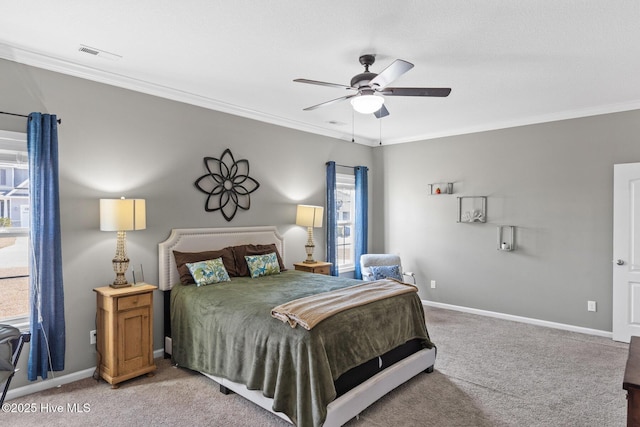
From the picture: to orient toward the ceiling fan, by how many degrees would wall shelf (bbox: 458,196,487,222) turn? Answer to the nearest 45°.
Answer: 0° — it already faces it

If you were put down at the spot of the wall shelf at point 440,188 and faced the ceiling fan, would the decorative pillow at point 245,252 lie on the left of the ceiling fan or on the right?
right

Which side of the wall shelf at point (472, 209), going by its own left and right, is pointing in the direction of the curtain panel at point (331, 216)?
right

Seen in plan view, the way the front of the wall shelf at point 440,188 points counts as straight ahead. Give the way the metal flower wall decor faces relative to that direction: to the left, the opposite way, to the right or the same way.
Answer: to the left

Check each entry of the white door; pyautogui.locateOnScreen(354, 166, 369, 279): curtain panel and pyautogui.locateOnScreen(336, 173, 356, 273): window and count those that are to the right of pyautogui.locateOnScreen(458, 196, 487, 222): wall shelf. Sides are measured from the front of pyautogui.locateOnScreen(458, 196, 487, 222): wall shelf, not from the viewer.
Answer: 2

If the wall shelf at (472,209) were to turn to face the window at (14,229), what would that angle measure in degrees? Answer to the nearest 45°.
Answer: approximately 45° to its right

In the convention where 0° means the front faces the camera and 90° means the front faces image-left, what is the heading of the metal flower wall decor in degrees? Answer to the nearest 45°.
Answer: approximately 315°
